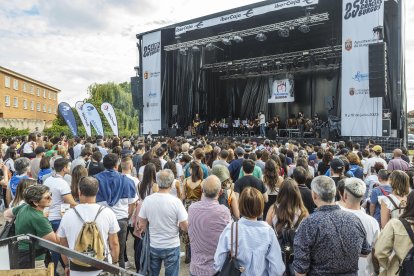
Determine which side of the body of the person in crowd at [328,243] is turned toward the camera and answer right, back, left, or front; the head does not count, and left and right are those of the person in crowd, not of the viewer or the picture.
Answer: back

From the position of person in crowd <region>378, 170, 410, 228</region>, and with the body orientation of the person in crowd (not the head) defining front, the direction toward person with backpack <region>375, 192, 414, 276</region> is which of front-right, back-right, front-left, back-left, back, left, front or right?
back-left

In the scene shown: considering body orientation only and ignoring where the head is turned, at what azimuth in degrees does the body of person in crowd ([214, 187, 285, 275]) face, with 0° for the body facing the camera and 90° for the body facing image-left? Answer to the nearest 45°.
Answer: approximately 180°

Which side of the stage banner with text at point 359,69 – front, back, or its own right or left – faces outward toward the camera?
front

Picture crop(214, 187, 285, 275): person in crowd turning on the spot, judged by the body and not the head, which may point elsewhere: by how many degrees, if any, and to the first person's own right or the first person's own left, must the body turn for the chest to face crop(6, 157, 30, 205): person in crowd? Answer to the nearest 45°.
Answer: approximately 45° to the first person's own left

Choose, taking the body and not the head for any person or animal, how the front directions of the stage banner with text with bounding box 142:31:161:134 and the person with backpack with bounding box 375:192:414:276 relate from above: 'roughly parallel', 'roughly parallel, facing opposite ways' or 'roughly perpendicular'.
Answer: roughly parallel, facing opposite ways

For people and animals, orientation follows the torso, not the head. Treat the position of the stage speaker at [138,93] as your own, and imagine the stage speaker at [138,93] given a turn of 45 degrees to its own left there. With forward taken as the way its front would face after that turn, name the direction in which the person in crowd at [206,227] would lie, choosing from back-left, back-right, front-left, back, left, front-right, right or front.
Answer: front

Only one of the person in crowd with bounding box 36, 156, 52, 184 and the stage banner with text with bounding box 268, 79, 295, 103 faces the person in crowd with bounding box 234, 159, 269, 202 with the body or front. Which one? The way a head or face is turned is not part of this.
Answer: the stage banner with text

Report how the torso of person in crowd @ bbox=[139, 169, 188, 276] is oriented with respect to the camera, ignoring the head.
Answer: away from the camera

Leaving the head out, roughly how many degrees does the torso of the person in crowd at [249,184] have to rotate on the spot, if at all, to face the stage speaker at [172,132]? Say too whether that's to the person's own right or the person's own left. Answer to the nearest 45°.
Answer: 0° — they already face it

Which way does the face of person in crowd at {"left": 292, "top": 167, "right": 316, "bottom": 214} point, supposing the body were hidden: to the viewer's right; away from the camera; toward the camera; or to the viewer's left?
away from the camera

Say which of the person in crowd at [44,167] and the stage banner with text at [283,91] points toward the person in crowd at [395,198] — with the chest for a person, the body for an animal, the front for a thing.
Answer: the stage banner with text

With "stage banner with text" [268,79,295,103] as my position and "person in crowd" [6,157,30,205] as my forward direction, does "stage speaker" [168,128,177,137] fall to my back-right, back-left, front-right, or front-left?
front-right

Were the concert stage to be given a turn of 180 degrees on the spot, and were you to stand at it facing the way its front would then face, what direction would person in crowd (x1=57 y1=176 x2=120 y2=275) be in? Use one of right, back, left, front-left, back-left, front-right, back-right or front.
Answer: back-right

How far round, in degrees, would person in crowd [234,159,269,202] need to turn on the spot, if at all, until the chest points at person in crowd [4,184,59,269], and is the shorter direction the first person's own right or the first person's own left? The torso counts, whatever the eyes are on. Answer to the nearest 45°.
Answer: approximately 135° to the first person's own left

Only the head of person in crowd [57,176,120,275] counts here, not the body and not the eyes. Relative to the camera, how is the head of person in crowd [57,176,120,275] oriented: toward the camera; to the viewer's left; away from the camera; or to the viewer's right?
away from the camera

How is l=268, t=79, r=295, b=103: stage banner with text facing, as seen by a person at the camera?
facing the viewer

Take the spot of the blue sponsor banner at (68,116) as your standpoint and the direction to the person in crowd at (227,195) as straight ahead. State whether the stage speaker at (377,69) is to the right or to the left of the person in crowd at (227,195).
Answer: left

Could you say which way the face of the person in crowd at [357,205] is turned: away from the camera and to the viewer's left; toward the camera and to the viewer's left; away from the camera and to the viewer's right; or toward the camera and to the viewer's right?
away from the camera and to the viewer's left
